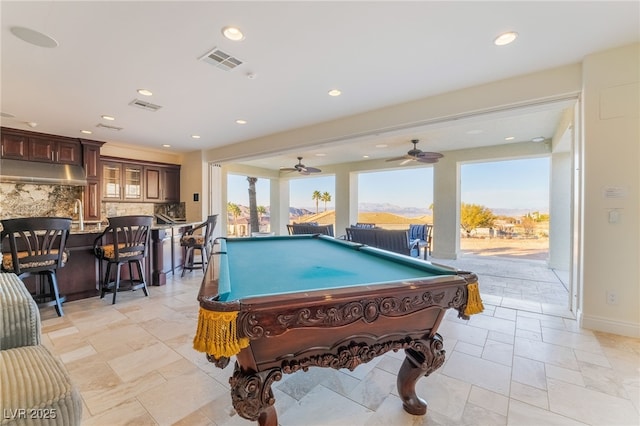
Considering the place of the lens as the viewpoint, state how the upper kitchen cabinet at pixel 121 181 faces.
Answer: facing the viewer

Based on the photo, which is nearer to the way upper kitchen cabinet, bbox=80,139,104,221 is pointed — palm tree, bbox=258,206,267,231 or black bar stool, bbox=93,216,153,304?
the black bar stool

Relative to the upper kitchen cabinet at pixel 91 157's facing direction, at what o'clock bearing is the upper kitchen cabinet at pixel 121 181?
the upper kitchen cabinet at pixel 121 181 is roughly at 8 o'clock from the upper kitchen cabinet at pixel 91 157.

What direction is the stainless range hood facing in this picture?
toward the camera

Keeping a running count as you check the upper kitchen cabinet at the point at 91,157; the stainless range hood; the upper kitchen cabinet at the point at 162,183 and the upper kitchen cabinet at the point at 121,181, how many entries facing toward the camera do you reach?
4

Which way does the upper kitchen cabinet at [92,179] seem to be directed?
toward the camera

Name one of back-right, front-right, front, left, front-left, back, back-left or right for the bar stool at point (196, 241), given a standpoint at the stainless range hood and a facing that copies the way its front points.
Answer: front-left

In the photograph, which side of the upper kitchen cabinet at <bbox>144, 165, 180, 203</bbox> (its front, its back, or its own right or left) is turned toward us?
front

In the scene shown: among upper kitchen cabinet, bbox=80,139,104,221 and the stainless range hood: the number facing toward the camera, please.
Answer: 2

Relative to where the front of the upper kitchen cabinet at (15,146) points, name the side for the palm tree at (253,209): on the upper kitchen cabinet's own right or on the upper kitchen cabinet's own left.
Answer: on the upper kitchen cabinet's own left

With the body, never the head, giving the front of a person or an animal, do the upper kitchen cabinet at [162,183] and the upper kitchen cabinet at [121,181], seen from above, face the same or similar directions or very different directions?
same or similar directions

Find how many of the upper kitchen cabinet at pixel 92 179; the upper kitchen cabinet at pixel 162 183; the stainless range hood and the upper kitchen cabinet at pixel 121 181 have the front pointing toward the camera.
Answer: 4

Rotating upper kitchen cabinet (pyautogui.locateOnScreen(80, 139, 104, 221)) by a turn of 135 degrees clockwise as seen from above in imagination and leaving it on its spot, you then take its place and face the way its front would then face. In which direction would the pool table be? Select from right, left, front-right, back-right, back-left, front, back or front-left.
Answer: back-left

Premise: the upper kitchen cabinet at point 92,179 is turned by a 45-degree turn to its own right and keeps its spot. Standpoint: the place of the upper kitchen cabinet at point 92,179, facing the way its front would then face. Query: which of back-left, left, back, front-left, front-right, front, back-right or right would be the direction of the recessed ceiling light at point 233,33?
front-left

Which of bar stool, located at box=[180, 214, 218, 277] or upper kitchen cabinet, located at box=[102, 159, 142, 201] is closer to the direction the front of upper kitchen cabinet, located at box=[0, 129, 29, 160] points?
the bar stool

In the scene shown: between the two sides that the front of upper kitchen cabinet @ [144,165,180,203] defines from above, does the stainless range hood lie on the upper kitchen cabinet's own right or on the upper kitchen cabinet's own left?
on the upper kitchen cabinet's own right
